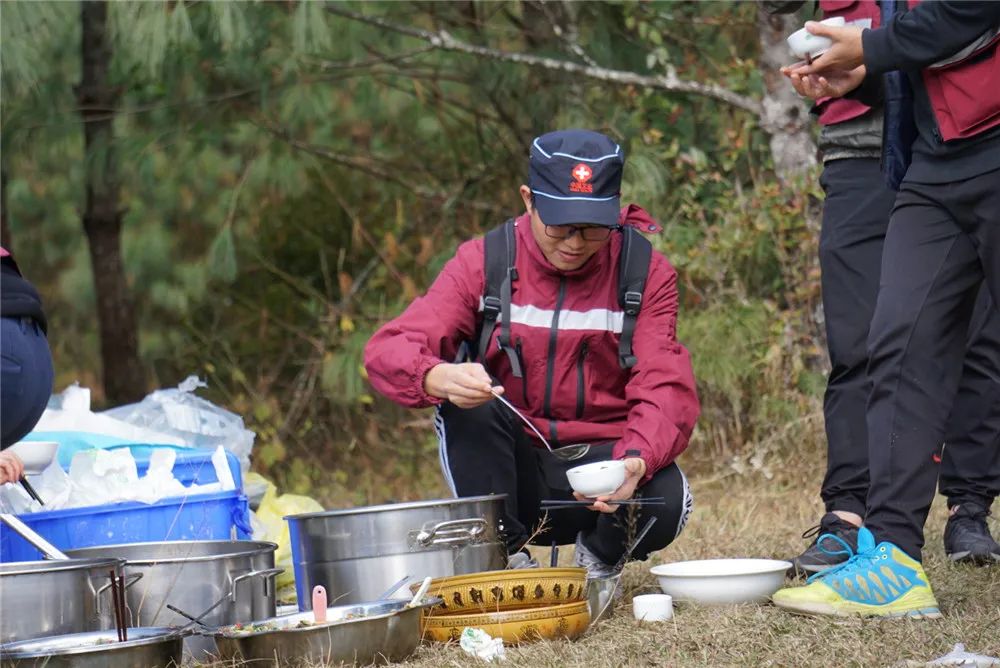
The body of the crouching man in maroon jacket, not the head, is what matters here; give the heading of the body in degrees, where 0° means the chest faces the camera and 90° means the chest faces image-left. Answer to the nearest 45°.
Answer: approximately 0°

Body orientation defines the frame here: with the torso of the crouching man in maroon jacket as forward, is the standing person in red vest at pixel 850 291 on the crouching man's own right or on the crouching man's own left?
on the crouching man's own left

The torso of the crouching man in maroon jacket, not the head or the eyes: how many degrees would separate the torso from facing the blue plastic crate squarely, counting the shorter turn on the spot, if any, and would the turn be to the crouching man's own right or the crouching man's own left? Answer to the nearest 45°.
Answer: approximately 90° to the crouching man's own right

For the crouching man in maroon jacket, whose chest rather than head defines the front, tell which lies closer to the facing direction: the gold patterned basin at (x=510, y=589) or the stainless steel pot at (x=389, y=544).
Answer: the gold patterned basin

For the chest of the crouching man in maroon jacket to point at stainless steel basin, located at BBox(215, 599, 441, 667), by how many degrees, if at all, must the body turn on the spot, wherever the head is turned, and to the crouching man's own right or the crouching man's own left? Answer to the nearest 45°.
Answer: approximately 45° to the crouching man's own right
